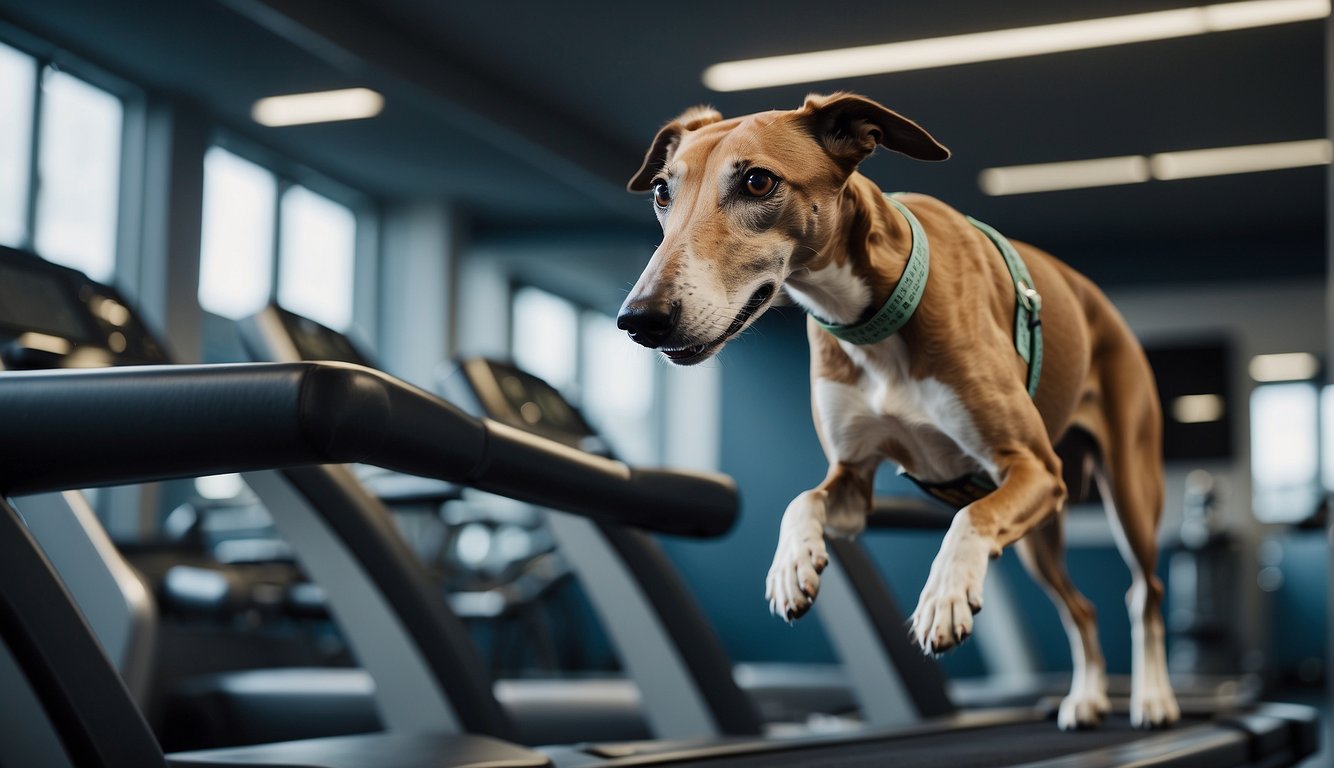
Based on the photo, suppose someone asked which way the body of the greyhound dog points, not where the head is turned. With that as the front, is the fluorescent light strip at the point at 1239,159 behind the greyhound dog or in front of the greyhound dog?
behind

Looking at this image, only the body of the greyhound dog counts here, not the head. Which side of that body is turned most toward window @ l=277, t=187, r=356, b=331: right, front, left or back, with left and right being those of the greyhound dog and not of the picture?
right

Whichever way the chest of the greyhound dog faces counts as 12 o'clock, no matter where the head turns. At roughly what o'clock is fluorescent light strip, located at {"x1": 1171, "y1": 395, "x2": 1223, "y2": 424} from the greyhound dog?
The fluorescent light strip is roughly at 5 o'clock from the greyhound dog.

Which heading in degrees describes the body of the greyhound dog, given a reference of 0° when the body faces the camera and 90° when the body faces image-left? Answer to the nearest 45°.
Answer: approximately 45°

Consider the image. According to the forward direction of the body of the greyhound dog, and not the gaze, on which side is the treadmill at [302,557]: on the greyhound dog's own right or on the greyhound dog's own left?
on the greyhound dog's own right

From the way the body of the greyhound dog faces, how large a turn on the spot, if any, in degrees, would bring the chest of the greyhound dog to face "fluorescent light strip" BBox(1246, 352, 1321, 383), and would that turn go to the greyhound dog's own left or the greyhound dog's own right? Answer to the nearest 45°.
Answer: approximately 135° to the greyhound dog's own right

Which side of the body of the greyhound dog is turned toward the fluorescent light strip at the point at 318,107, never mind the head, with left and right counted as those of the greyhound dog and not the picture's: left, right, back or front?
right

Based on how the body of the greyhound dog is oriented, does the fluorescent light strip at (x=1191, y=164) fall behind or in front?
behind

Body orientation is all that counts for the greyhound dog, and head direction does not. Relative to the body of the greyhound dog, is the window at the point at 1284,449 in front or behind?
behind
